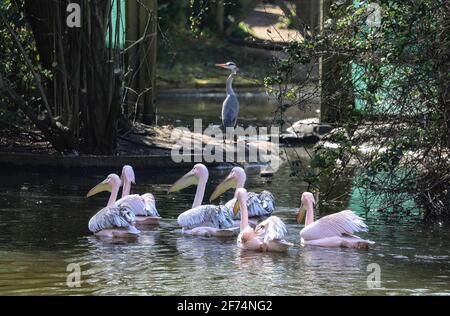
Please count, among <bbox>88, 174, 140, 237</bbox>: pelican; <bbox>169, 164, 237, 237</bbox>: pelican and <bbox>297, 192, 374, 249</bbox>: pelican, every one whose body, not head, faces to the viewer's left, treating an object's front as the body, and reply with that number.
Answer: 3

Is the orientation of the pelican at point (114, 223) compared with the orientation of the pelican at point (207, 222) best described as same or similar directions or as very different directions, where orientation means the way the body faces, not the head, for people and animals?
same or similar directions

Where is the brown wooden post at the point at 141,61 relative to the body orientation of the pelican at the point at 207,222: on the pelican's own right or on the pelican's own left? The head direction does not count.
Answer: on the pelican's own right

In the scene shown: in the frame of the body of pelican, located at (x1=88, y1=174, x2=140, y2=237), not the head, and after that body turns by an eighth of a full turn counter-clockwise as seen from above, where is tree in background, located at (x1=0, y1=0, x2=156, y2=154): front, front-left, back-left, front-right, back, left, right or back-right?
back-right

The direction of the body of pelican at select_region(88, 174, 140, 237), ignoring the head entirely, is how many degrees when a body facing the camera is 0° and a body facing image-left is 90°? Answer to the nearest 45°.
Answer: approximately 90°

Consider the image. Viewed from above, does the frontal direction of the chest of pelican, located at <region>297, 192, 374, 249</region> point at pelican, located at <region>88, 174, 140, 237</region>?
yes

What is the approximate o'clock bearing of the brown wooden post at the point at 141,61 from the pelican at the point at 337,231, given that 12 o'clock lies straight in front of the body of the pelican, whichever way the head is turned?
The brown wooden post is roughly at 2 o'clock from the pelican.

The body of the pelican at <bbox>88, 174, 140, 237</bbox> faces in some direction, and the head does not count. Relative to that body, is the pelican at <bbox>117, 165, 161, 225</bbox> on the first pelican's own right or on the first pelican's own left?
on the first pelican's own right

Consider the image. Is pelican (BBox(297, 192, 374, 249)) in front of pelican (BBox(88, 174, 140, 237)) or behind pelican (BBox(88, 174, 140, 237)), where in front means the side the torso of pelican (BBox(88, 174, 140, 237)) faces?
behind

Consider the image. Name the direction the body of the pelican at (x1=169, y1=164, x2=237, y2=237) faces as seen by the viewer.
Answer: to the viewer's left

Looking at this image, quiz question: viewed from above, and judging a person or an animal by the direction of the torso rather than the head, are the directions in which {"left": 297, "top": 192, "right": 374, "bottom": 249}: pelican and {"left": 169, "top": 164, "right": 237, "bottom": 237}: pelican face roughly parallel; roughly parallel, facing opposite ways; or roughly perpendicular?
roughly parallel

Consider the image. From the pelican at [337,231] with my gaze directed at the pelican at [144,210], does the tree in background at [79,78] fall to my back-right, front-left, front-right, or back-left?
front-right

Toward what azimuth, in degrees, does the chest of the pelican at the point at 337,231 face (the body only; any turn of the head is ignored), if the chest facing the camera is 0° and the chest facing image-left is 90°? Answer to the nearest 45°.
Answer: approximately 90°
